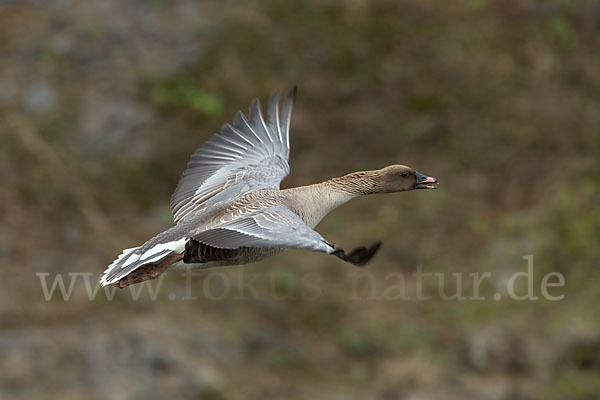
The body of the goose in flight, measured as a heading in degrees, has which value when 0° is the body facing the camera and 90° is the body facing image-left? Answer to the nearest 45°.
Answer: approximately 270°
